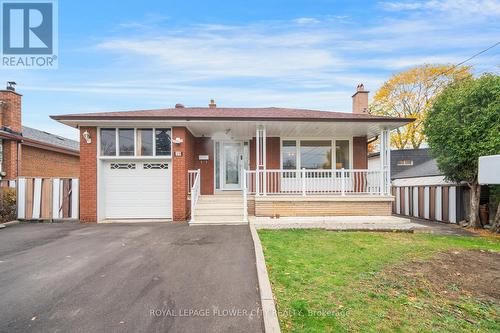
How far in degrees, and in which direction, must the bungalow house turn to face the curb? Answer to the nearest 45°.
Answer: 0° — it already faces it

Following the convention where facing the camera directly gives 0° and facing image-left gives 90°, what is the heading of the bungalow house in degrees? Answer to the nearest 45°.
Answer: approximately 0°

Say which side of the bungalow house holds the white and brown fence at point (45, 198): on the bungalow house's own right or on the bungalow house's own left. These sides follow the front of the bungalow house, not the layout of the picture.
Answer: on the bungalow house's own right

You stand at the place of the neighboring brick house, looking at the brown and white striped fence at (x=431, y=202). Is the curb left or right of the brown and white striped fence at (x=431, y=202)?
right

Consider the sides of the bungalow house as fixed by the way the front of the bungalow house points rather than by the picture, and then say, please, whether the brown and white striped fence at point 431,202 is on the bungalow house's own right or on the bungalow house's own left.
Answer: on the bungalow house's own left

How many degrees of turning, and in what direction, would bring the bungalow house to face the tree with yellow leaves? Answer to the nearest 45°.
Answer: approximately 135° to its left

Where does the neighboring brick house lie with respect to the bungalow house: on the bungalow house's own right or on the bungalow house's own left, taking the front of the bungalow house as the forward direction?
on the bungalow house's own right
